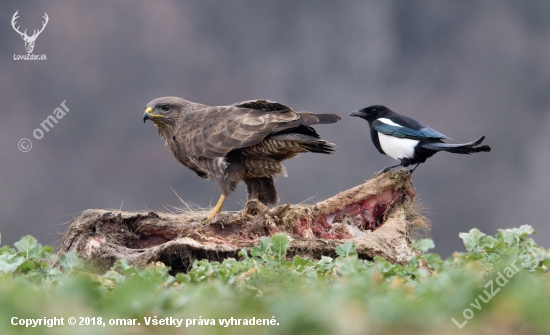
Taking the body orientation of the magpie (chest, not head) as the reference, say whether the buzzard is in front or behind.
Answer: in front

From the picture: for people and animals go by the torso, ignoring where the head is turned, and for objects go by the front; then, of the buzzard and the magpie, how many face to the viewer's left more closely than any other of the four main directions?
2

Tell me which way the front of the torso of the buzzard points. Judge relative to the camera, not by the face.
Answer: to the viewer's left

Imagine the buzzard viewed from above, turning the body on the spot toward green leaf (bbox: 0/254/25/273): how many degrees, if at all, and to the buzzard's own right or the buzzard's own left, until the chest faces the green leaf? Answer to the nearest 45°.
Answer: approximately 45° to the buzzard's own left

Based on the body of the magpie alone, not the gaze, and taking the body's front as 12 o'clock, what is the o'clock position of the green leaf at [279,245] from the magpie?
The green leaf is roughly at 10 o'clock from the magpie.

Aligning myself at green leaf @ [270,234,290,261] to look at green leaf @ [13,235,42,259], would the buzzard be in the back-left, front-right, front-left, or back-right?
front-right

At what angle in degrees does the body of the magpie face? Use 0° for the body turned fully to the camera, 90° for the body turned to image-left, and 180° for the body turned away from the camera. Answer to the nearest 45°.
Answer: approximately 90°

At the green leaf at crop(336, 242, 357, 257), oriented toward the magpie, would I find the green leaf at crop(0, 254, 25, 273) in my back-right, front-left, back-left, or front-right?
back-left

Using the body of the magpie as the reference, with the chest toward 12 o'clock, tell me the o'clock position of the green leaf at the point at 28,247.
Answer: The green leaf is roughly at 11 o'clock from the magpie.

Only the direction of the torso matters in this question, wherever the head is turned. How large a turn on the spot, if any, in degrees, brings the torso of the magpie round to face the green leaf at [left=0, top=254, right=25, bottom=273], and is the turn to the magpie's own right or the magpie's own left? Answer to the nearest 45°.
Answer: approximately 45° to the magpie's own left

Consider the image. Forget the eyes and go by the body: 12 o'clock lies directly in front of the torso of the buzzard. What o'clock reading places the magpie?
The magpie is roughly at 6 o'clock from the buzzard.
